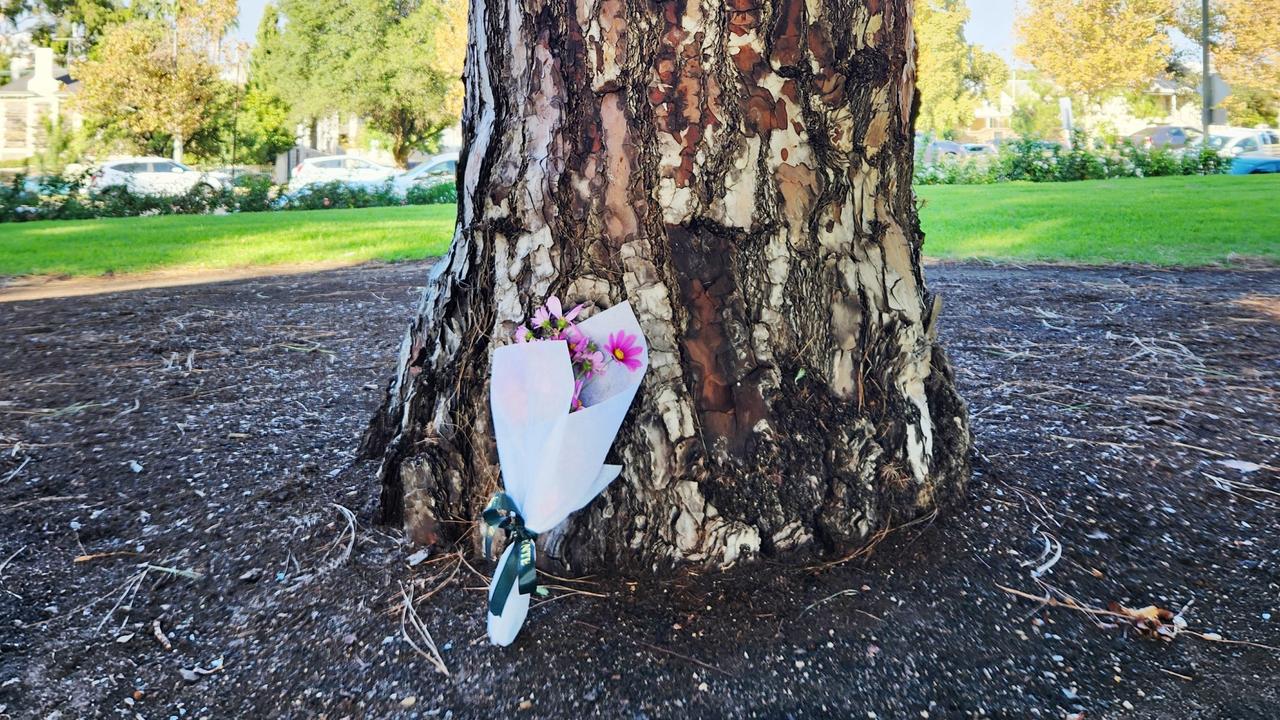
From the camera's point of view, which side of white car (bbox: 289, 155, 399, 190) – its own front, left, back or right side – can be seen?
right
